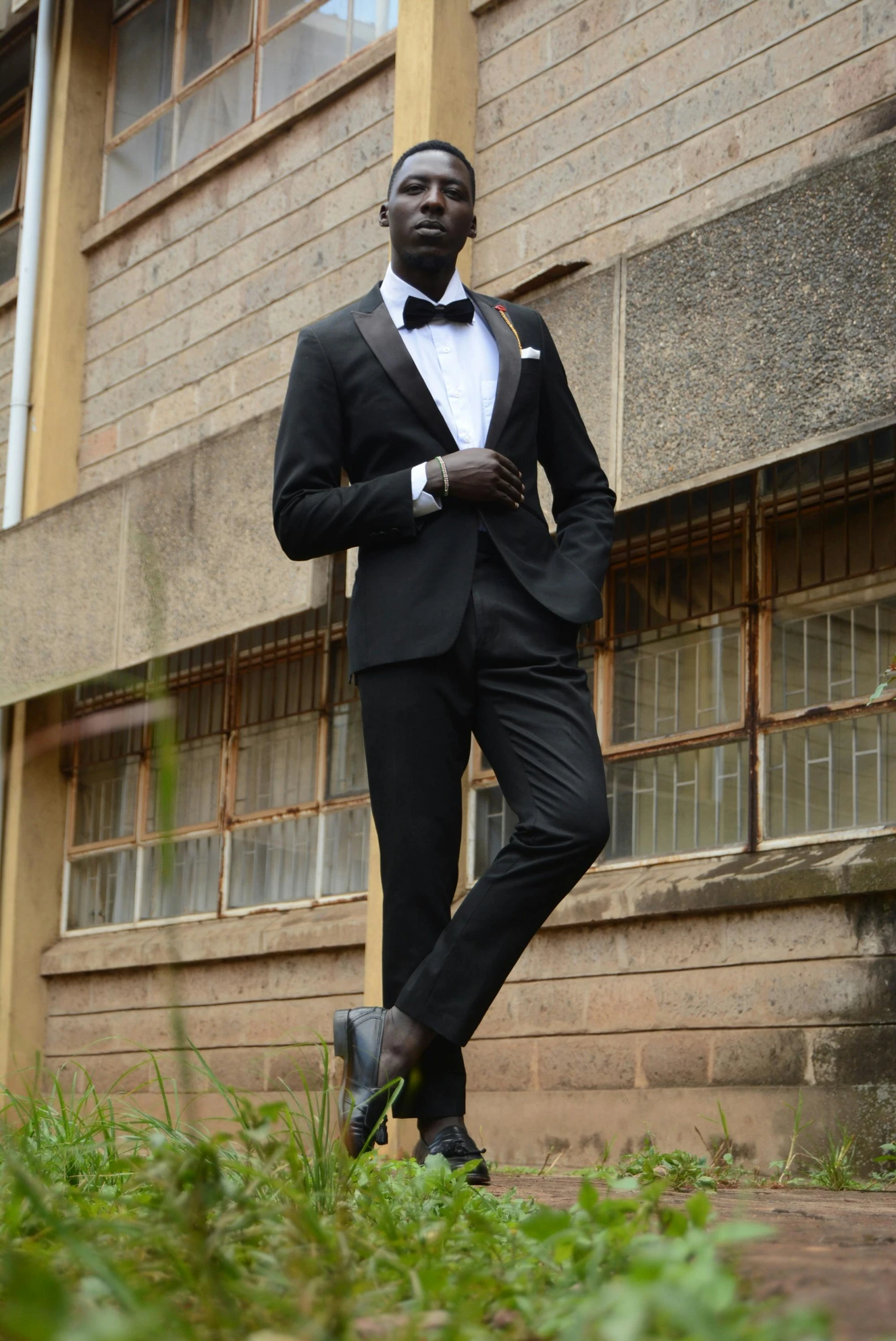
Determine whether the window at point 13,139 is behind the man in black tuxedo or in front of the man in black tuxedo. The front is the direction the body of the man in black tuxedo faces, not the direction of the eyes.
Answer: behind

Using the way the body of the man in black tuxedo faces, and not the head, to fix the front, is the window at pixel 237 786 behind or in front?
behind

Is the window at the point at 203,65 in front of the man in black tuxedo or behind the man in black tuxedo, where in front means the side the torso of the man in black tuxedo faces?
behind

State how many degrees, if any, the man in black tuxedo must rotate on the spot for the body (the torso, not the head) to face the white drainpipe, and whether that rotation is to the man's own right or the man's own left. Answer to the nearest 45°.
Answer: approximately 180°

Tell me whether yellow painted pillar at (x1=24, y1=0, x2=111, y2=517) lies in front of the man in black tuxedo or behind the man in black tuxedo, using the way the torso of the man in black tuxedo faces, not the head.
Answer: behind

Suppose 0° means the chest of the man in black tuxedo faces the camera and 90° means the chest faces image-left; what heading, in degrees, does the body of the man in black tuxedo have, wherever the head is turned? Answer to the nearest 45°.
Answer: approximately 0°
